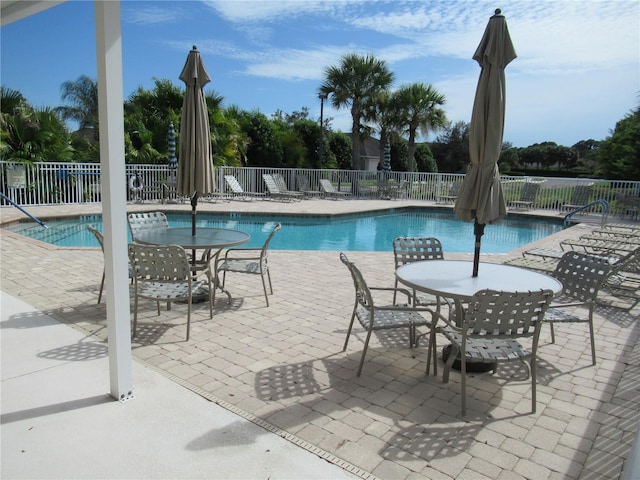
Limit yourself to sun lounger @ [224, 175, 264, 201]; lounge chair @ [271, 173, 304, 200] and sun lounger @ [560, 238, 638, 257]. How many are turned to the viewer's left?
1

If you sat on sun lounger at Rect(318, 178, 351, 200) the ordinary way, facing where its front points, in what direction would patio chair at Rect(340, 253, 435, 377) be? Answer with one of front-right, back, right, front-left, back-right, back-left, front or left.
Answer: front-right

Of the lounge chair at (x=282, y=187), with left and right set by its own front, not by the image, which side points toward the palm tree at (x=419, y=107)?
left

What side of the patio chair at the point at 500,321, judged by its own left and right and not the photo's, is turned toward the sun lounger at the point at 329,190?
front

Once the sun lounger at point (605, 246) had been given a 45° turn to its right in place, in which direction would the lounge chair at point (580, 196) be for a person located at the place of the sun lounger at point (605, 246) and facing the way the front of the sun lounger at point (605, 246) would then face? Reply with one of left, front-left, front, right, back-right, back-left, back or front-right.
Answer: front-right

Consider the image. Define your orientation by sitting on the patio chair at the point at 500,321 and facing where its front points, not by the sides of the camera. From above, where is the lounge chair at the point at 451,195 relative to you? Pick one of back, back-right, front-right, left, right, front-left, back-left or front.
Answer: front-right

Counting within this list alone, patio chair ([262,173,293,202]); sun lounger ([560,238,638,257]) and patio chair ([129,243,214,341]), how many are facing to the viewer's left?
1

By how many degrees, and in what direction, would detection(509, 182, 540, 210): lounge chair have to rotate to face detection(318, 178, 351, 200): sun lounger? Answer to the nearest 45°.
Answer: approximately 45° to its right

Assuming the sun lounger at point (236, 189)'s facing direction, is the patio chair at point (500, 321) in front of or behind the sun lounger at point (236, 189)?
in front

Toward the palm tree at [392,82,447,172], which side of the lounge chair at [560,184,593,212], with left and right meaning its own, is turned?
right

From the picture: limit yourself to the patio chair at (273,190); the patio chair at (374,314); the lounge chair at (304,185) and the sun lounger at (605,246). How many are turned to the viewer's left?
1

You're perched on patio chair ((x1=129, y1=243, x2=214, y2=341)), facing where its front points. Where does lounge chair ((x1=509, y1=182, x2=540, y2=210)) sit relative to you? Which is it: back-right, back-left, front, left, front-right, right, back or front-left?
front

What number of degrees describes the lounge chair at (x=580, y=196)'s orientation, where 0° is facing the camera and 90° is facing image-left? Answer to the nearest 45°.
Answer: approximately 45°

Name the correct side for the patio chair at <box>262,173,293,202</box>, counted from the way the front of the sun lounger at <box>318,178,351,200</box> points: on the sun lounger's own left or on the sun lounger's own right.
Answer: on the sun lounger's own right

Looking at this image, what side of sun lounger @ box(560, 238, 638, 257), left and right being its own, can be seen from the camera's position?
left

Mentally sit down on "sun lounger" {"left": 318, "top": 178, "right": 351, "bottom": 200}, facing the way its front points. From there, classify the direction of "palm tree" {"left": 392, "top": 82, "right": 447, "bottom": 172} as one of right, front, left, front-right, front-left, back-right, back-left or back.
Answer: left
